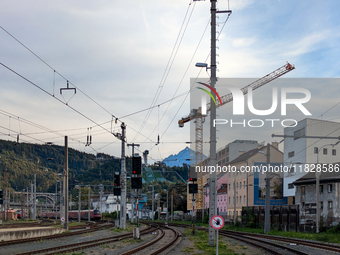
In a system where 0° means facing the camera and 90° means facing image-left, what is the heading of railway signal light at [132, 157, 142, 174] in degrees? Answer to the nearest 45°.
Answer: approximately 0°

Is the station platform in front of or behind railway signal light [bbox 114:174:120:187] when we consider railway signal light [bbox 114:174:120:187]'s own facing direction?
in front

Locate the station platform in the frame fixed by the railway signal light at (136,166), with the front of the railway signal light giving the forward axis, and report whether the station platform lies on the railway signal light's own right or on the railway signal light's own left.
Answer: on the railway signal light's own right

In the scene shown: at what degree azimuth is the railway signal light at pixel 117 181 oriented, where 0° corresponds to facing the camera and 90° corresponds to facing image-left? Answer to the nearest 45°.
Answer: approximately 0°
